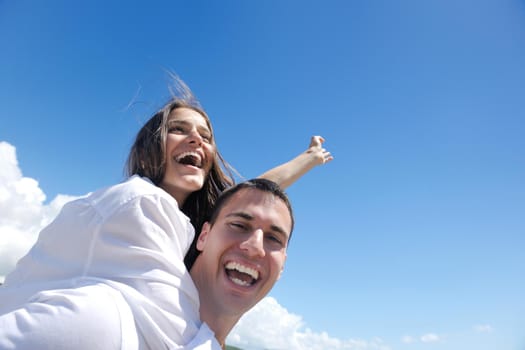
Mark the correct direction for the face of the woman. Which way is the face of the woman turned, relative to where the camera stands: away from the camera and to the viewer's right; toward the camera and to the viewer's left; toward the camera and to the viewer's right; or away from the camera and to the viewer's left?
toward the camera and to the viewer's right

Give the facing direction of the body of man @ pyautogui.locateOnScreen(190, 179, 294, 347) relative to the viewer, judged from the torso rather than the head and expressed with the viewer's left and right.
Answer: facing the viewer and to the right of the viewer
